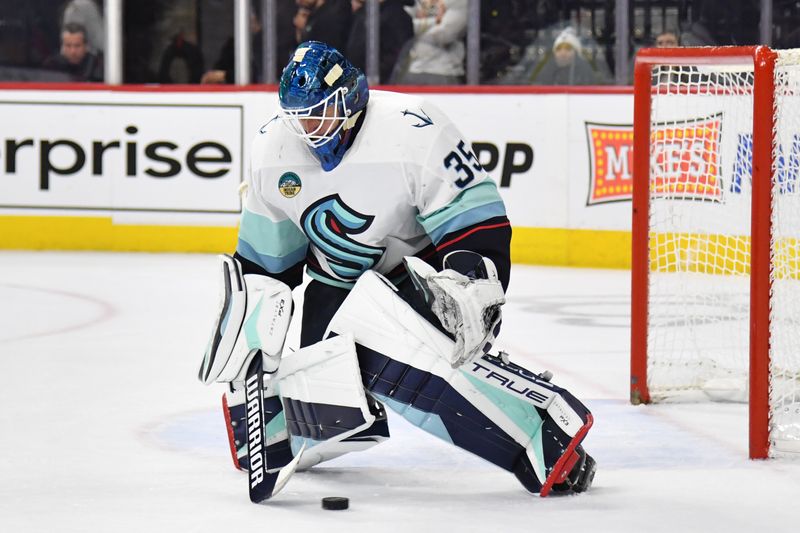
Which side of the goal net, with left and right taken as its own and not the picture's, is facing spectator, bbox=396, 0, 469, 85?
right

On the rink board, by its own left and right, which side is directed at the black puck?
front

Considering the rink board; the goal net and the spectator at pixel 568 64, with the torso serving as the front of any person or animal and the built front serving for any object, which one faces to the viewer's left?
the goal net

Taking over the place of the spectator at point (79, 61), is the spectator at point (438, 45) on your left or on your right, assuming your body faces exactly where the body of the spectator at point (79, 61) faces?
on your left

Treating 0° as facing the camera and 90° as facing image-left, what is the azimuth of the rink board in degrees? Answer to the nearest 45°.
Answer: approximately 0°

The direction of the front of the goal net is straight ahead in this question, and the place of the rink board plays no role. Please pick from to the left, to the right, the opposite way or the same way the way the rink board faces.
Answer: to the left

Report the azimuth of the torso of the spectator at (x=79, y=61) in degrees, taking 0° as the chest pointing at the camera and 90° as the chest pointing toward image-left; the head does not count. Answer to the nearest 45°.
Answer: approximately 0°

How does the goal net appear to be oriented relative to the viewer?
to the viewer's left
